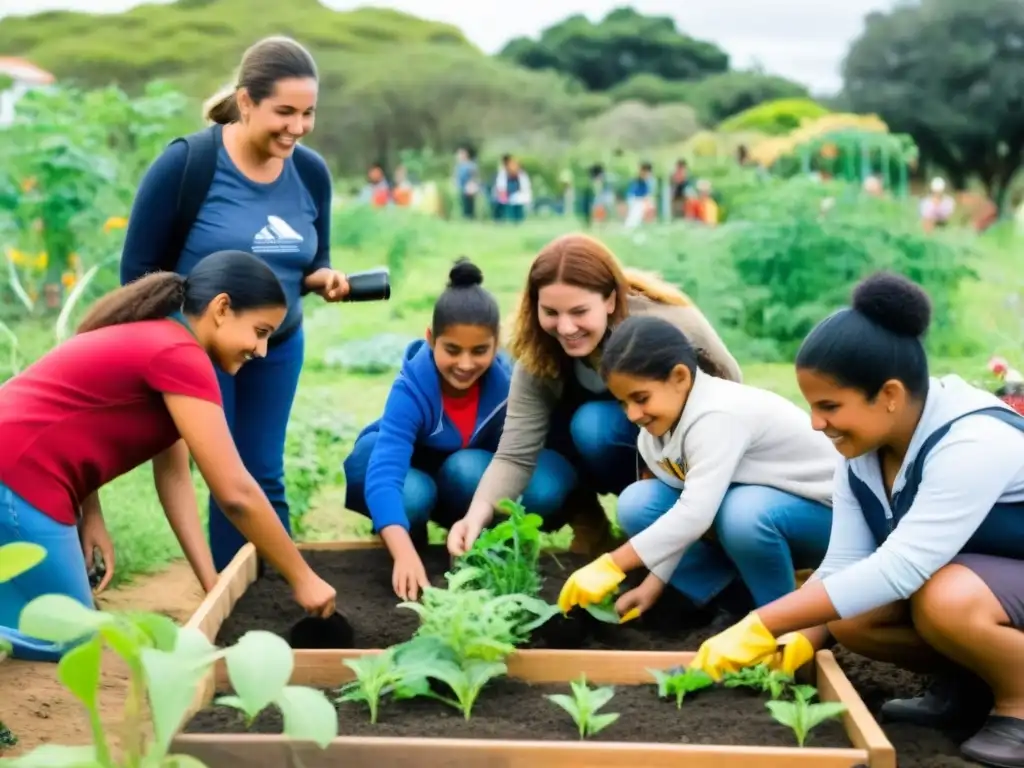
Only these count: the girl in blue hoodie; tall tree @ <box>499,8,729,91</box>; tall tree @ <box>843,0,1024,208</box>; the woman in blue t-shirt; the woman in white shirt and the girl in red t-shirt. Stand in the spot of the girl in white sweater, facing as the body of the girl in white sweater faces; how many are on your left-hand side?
1

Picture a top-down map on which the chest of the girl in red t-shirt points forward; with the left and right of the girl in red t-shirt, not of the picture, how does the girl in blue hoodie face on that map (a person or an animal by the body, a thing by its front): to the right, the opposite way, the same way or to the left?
to the right

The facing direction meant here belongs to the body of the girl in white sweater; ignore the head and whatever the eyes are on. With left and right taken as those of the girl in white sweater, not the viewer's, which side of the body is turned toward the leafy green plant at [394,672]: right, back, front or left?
front

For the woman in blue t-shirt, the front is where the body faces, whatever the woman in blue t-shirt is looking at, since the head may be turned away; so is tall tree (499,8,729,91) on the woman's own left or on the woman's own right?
on the woman's own left

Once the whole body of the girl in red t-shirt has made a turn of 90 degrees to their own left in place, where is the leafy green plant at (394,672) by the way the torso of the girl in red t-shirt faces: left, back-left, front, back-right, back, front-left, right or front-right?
back-right

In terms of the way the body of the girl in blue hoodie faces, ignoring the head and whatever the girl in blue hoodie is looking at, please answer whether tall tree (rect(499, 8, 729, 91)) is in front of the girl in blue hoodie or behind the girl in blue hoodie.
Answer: behind

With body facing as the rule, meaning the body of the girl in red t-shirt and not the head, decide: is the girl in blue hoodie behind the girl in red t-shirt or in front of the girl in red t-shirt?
in front

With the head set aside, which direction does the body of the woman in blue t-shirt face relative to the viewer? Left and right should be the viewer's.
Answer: facing the viewer and to the right of the viewer

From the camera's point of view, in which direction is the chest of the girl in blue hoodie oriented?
toward the camera

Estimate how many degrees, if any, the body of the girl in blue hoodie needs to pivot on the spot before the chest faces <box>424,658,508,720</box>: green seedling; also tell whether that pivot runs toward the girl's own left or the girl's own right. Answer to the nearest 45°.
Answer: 0° — they already face it

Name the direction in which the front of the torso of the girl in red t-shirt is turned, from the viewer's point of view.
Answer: to the viewer's right

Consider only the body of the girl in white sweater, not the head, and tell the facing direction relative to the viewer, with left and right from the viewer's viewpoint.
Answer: facing the viewer and to the left of the viewer

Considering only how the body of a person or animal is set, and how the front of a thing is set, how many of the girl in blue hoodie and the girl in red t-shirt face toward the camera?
1

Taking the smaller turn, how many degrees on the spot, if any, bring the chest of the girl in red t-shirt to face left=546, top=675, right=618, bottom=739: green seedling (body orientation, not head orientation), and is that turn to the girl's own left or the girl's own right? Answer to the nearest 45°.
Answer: approximately 45° to the girl's own right

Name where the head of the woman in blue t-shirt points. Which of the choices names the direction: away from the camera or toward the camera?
toward the camera

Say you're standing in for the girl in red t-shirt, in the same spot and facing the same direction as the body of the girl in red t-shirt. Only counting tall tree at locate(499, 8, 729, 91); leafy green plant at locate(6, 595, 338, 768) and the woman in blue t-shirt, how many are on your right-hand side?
1

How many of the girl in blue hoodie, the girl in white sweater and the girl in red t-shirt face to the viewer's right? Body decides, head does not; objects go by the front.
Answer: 1

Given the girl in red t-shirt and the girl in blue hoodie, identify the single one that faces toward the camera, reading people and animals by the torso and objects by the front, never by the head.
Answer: the girl in blue hoodie

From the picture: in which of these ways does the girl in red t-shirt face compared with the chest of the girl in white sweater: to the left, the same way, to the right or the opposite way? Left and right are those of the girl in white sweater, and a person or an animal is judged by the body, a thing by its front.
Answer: the opposite way
